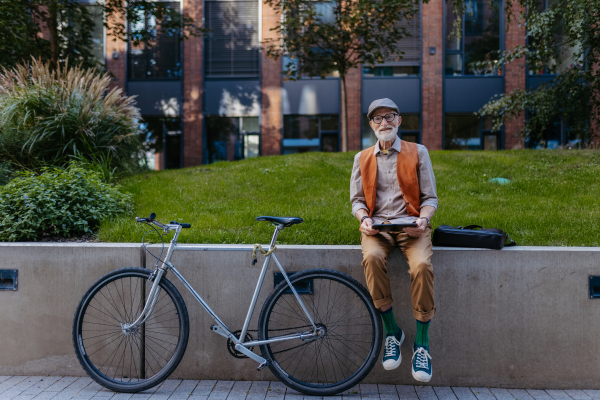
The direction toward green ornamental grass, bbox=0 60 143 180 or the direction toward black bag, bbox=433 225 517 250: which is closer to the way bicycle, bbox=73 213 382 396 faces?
the green ornamental grass

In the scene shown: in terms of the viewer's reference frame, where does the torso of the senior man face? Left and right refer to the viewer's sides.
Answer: facing the viewer

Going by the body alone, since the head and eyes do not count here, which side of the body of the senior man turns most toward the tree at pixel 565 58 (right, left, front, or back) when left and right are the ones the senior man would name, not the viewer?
back

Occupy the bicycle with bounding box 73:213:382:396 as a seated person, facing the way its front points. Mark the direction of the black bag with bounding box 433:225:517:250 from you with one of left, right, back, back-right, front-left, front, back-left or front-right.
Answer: back

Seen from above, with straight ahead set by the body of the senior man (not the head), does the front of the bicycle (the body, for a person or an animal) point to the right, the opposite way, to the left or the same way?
to the right

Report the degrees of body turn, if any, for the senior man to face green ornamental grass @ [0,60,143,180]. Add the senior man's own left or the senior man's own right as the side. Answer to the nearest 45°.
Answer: approximately 135° to the senior man's own right

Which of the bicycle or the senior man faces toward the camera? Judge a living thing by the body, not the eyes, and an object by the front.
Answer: the senior man

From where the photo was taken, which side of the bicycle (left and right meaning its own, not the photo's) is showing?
left

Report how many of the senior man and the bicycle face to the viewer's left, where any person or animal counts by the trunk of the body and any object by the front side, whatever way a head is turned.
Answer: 1
